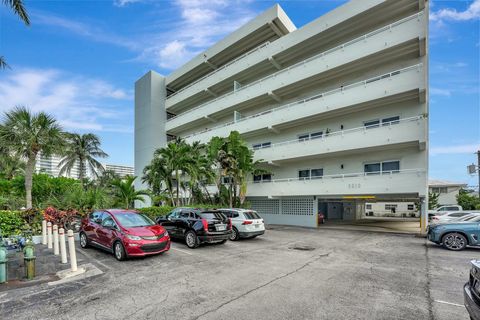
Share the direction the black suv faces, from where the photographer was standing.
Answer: facing away from the viewer and to the left of the viewer

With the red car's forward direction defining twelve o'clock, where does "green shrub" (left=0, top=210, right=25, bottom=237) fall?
The green shrub is roughly at 6 o'clock from the red car.

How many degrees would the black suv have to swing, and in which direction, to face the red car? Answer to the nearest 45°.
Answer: approximately 90° to its left

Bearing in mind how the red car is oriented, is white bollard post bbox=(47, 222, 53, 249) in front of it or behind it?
behind

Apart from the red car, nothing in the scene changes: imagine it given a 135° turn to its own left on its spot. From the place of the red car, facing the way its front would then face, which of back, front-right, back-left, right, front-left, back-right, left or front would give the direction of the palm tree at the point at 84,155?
front

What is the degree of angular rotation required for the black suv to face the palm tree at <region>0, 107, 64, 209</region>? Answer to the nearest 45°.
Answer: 0° — it already faces it

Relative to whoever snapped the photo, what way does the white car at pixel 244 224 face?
facing away from the viewer and to the left of the viewer

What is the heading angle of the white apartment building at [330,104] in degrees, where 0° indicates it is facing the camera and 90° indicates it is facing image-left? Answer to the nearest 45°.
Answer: approximately 45°

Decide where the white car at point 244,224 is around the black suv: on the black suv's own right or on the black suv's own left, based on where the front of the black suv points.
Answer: on the black suv's own right

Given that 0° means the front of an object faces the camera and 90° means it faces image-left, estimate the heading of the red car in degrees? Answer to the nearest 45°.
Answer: approximately 315°
